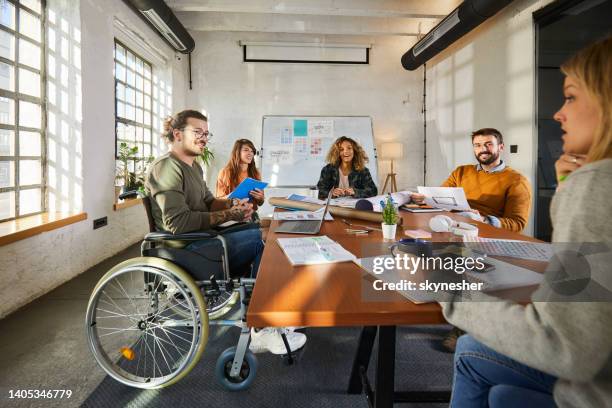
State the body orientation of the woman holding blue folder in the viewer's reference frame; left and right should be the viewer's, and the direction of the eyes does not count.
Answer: facing the viewer and to the right of the viewer

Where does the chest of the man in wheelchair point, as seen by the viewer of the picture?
to the viewer's right

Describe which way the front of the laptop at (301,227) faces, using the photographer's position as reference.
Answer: facing to the left of the viewer

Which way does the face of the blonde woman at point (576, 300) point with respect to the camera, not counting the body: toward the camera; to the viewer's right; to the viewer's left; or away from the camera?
to the viewer's left

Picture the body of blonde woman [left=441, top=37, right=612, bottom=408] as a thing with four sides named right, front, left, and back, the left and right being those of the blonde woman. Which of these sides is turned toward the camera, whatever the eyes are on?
left

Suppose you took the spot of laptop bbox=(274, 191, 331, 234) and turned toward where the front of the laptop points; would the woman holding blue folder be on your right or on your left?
on your right

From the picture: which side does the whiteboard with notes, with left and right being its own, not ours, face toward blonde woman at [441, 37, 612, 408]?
front

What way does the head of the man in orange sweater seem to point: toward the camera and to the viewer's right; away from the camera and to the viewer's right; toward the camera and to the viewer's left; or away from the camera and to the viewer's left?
toward the camera and to the viewer's left
